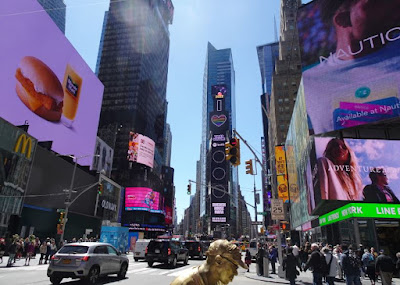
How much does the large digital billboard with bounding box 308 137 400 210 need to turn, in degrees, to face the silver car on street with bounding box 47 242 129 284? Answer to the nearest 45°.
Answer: approximately 45° to its right

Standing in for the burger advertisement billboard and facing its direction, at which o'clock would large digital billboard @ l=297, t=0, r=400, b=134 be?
The large digital billboard is roughly at 12 o'clock from the burger advertisement billboard.

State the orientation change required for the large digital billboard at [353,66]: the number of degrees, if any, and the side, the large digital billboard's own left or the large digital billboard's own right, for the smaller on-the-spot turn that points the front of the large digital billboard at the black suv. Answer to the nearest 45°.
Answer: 0° — it already faces it

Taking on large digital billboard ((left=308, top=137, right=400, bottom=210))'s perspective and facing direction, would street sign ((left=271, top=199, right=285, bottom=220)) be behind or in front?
in front

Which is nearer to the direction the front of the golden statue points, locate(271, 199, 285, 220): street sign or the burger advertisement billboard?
the street sign

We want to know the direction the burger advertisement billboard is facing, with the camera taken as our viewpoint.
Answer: facing the viewer and to the right of the viewer
